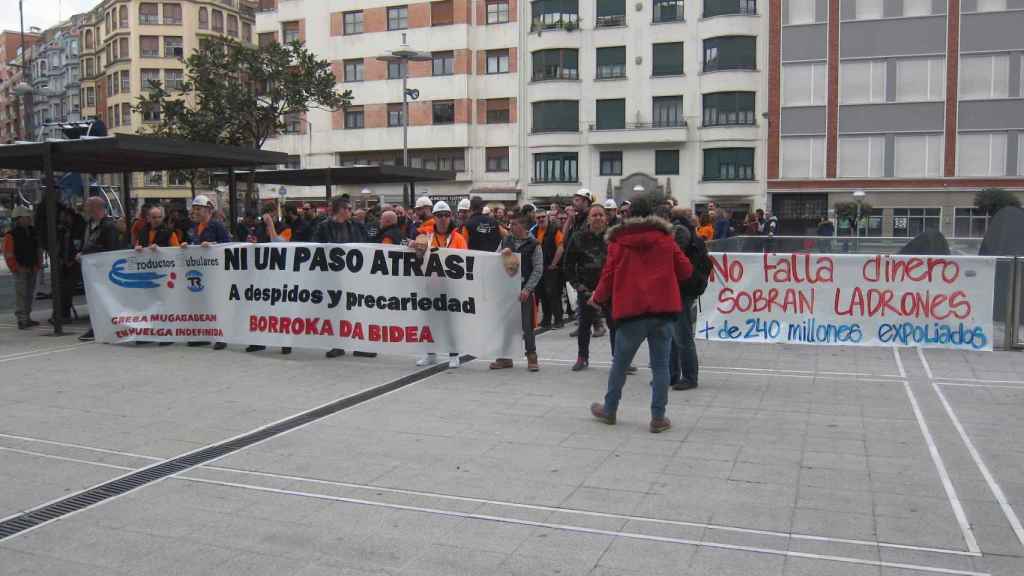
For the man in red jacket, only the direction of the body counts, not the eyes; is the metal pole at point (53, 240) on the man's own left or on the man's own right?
on the man's own left

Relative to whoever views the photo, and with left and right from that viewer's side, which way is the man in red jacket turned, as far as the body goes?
facing away from the viewer

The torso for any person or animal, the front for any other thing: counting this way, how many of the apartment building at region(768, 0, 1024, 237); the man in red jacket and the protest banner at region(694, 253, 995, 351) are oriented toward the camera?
2

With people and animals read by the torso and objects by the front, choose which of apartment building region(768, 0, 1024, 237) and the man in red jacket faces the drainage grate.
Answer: the apartment building

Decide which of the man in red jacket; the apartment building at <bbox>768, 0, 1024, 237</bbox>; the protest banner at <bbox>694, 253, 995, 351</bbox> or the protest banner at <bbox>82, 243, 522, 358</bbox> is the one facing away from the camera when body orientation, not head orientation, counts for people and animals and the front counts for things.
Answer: the man in red jacket

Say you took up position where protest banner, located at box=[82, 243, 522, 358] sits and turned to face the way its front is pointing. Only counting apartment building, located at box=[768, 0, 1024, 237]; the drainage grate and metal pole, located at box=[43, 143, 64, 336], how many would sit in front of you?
1

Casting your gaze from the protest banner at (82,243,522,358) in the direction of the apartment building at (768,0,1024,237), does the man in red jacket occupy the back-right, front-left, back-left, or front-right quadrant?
back-right

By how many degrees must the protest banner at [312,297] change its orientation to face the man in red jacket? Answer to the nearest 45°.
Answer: approximately 45° to its left

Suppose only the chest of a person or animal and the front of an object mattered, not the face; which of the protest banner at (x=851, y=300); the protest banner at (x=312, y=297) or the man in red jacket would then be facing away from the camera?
the man in red jacket

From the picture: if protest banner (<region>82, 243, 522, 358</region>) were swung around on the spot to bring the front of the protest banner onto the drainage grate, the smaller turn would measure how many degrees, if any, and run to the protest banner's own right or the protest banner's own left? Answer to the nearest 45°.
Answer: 0° — it already faces it

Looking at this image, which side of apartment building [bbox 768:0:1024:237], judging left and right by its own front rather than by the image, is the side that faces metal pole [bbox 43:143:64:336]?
front

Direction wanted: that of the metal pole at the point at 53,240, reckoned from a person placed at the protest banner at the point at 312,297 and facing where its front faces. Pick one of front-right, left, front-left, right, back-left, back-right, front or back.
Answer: back-right

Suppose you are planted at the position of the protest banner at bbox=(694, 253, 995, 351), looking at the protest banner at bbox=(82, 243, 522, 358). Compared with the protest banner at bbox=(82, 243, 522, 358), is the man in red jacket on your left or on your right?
left
